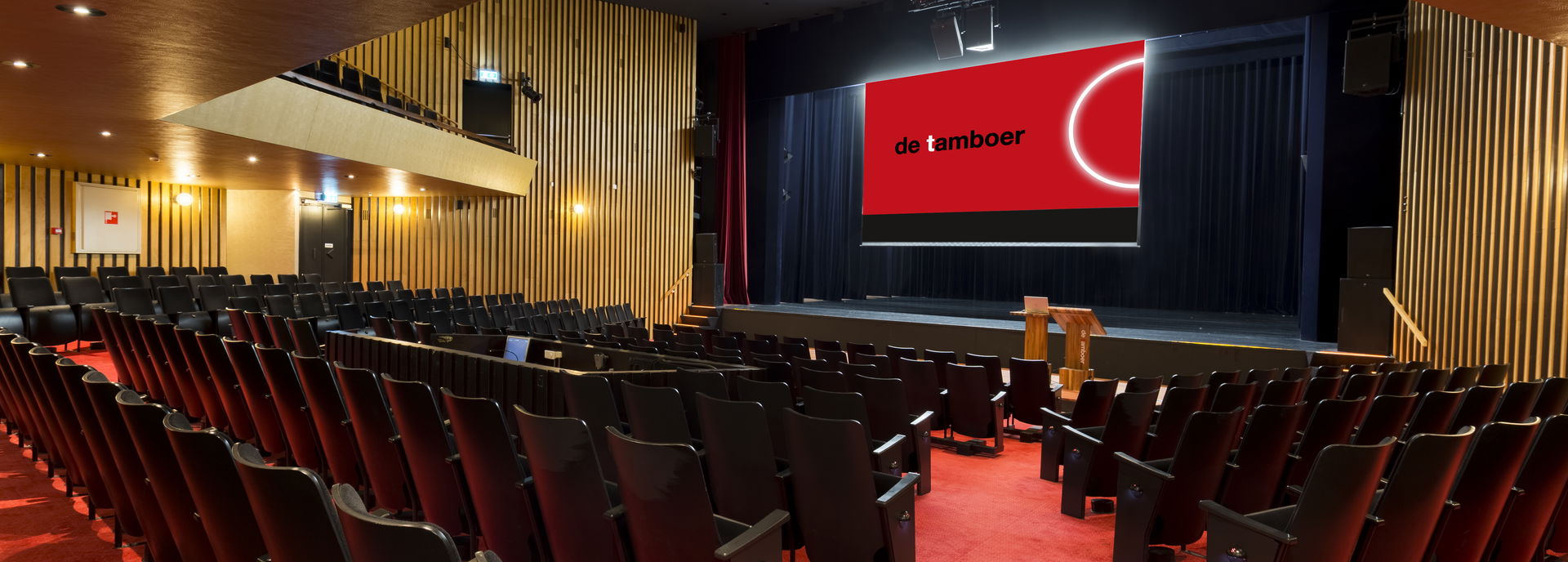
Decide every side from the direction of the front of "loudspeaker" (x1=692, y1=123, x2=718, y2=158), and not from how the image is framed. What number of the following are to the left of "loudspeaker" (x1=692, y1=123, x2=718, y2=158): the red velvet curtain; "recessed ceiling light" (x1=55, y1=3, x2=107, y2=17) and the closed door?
1

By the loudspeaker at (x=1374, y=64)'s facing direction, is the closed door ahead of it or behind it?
ahead

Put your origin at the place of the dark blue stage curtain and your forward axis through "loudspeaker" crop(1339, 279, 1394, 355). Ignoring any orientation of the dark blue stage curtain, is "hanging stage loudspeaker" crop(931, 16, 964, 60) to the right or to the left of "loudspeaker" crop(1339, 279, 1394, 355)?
right

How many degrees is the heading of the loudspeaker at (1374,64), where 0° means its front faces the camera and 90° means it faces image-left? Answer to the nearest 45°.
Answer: approximately 45°

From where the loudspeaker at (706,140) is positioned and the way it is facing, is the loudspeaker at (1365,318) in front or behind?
in front

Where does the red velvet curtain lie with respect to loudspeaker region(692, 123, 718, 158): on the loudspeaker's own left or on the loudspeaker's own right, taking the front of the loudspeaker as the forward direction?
on the loudspeaker's own left

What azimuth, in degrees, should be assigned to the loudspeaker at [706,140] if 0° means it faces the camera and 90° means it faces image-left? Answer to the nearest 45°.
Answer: approximately 315°

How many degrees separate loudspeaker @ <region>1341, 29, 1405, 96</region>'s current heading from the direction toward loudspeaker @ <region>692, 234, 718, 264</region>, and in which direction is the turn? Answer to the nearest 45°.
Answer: approximately 45° to its right

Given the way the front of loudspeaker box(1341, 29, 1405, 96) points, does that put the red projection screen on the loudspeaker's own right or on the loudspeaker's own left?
on the loudspeaker's own right
